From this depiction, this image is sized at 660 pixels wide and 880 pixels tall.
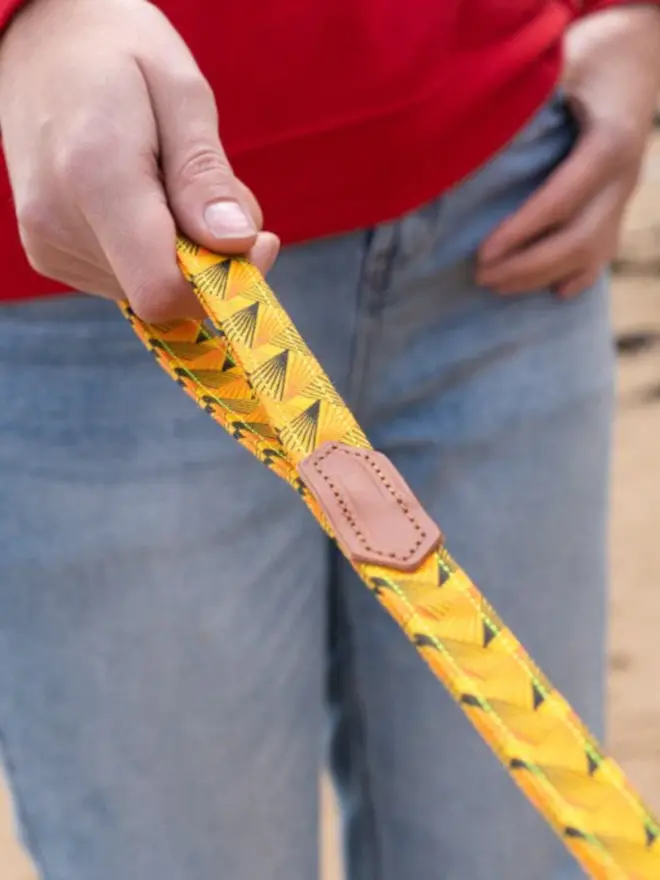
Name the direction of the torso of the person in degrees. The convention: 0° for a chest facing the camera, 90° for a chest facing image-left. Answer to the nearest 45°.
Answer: approximately 0°
